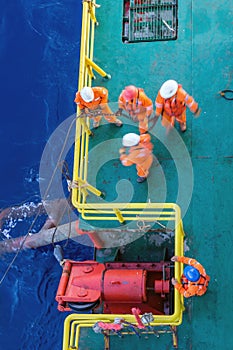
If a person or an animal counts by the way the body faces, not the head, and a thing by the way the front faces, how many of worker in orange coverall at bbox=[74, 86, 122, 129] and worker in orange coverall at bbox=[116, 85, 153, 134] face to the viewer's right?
0

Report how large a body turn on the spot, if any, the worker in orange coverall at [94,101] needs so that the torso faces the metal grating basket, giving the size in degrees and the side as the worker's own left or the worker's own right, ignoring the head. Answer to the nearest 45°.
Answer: approximately 180°

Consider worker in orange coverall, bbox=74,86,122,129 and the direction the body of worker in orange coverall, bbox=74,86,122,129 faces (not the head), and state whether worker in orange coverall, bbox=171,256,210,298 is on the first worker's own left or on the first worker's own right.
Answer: on the first worker's own left

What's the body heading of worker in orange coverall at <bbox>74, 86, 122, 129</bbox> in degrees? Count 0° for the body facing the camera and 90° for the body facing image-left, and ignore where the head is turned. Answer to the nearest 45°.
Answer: approximately 45°

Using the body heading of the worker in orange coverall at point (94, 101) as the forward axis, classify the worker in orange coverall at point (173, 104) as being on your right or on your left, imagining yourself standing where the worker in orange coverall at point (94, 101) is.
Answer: on your left
